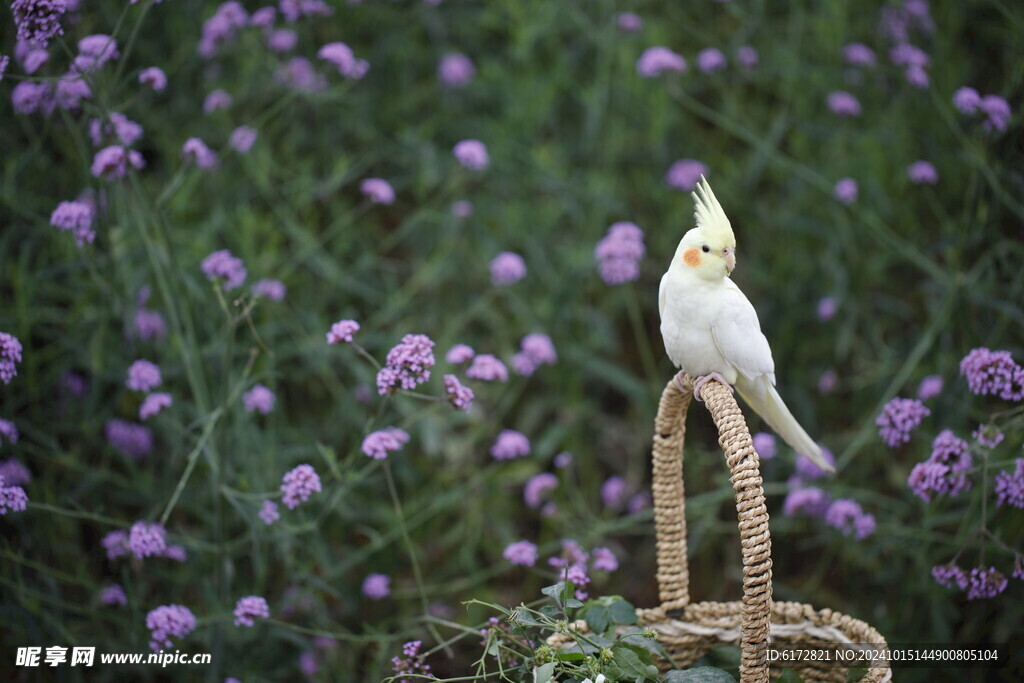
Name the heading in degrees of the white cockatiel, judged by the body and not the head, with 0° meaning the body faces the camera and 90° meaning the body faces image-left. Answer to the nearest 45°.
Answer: approximately 45°

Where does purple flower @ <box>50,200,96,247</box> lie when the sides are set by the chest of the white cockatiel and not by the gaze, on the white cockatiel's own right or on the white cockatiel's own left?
on the white cockatiel's own right

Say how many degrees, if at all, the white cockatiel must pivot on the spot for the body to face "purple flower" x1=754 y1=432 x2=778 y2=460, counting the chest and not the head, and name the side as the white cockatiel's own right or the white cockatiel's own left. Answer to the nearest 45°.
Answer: approximately 135° to the white cockatiel's own right

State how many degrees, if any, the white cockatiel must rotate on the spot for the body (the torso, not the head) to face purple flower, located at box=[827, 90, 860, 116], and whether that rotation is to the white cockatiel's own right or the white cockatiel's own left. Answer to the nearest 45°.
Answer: approximately 135° to the white cockatiel's own right
